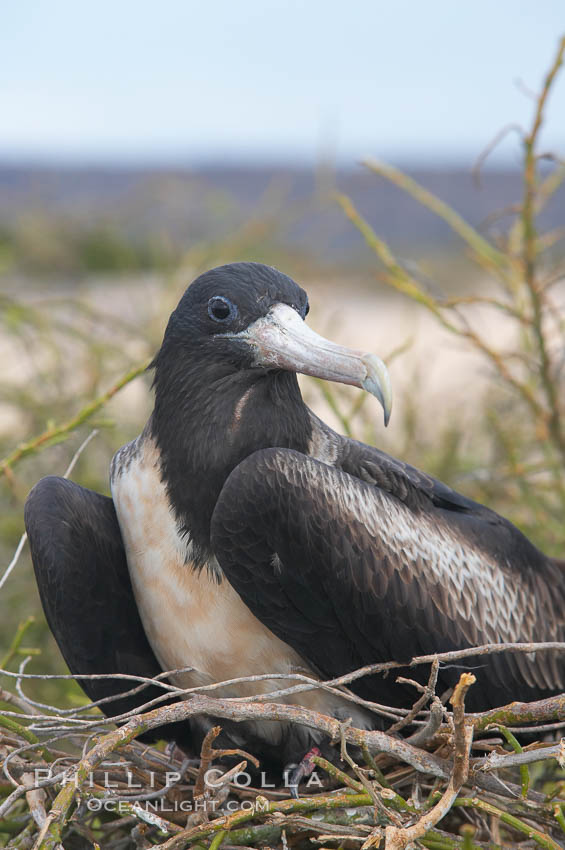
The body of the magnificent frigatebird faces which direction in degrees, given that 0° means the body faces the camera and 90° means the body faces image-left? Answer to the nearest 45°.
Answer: approximately 45°
